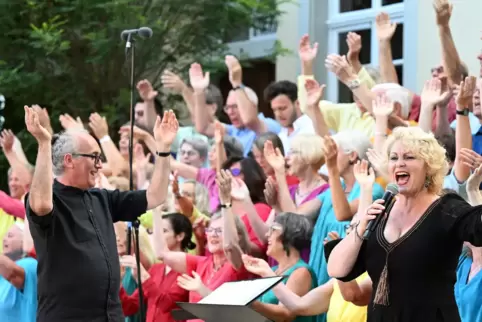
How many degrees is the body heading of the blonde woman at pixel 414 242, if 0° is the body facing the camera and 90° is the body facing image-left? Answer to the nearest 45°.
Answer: approximately 45°

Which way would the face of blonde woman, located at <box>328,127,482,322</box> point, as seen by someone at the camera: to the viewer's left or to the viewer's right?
to the viewer's left

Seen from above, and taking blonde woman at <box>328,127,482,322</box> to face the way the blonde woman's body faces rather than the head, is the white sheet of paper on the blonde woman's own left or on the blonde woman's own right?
on the blonde woman's own right
